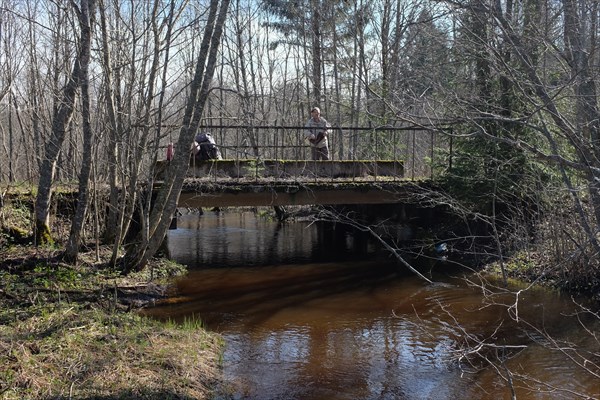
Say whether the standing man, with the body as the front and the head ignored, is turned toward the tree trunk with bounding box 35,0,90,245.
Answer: no

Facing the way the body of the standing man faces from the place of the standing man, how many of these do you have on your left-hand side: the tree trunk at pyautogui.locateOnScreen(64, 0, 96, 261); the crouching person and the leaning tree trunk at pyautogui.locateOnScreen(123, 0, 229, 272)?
0

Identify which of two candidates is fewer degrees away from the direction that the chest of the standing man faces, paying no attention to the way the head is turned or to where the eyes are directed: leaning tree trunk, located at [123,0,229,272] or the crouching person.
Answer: the leaning tree trunk

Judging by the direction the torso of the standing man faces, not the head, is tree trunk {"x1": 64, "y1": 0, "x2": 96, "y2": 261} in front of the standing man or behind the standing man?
in front

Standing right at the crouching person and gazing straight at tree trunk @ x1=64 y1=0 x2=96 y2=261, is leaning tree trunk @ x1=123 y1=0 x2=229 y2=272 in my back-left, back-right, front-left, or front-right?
front-left

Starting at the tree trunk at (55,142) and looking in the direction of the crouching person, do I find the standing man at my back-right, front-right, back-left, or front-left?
front-right

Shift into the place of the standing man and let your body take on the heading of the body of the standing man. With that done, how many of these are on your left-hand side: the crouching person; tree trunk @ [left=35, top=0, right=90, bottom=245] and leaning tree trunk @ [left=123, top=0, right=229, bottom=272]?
0

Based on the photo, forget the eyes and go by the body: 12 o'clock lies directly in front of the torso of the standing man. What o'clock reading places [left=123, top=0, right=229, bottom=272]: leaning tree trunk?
The leaning tree trunk is roughly at 1 o'clock from the standing man.

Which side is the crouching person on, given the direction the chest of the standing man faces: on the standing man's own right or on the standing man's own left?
on the standing man's own right

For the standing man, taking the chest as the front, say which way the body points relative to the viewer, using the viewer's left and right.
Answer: facing the viewer
